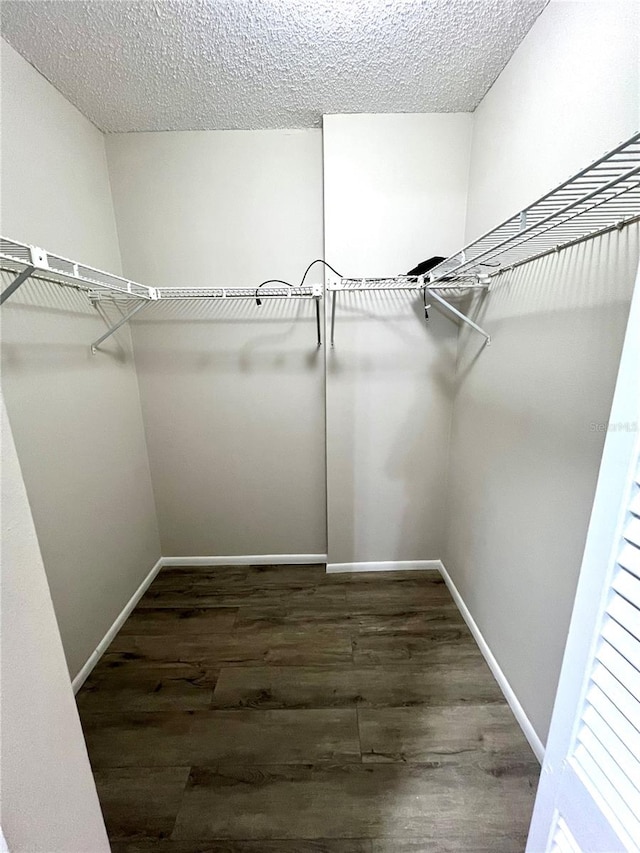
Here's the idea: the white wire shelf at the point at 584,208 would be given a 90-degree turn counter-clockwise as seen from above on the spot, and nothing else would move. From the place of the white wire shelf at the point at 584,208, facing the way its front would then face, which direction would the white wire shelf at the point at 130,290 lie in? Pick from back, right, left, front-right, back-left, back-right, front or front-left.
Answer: right

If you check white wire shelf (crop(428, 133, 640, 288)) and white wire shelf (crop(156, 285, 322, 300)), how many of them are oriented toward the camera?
1

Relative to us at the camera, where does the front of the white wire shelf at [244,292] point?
facing the viewer

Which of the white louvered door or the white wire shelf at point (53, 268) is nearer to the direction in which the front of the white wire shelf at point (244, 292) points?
the white louvered door

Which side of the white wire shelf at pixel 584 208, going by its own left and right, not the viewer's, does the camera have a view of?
left

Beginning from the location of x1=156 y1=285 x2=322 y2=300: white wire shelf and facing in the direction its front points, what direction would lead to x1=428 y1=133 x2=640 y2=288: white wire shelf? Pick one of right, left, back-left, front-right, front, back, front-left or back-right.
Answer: front-left

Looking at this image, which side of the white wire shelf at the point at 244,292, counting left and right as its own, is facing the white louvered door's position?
front

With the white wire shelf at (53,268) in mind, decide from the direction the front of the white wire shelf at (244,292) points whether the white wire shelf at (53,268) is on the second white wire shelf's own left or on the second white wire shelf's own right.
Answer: on the second white wire shelf's own right
